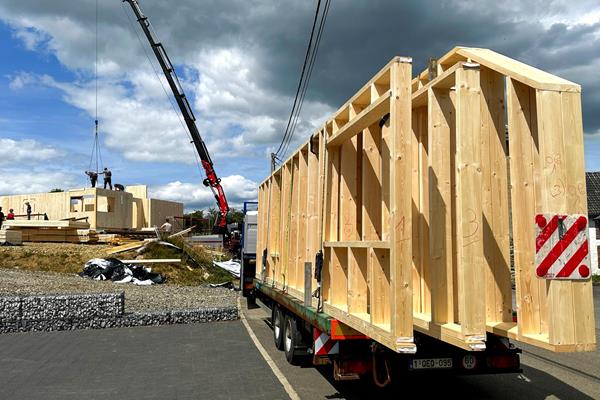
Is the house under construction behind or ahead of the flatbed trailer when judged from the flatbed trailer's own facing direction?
ahead

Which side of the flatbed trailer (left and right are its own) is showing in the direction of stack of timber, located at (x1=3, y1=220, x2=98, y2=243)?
front

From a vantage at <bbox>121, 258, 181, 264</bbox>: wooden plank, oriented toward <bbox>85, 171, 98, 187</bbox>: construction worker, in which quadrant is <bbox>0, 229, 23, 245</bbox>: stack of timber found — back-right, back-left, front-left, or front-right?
front-left

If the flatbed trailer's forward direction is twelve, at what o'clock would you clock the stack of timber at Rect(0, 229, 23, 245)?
The stack of timber is roughly at 12 o'clock from the flatbed trailer.

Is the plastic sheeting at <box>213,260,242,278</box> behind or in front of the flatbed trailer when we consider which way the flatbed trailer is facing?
in front

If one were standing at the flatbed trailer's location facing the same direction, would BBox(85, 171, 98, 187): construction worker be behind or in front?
in front

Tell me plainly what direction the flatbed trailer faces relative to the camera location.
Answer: facing away from the viewer and to the left of the viewer
